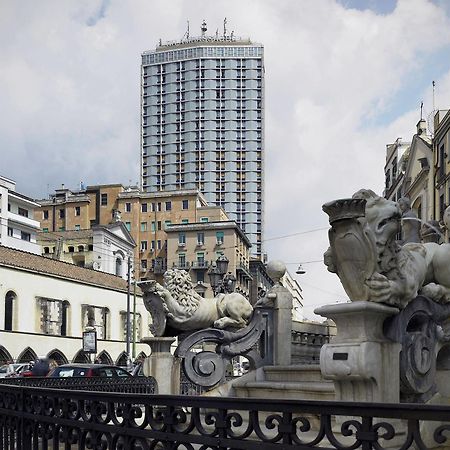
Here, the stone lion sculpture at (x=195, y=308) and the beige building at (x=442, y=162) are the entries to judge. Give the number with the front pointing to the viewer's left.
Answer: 2

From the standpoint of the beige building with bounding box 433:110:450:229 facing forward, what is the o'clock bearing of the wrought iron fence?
The wrought iron fence is roughly at 9 o'clock from the beige building.

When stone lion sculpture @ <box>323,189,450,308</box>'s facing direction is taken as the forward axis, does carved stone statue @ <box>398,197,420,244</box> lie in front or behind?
behind

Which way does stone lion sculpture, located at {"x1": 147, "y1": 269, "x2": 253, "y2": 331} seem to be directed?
to the viewer's left

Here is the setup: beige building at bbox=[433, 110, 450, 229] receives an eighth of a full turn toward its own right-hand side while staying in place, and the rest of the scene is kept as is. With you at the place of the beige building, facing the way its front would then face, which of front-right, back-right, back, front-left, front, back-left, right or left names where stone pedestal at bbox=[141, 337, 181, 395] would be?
back-left

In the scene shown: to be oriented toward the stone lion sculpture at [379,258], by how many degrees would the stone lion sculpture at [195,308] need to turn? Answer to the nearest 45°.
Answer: approximately 90° to its left

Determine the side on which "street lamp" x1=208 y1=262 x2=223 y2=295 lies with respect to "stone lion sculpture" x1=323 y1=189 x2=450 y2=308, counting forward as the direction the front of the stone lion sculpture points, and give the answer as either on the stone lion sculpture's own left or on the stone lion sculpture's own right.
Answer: on the stone lion sculpture's own right

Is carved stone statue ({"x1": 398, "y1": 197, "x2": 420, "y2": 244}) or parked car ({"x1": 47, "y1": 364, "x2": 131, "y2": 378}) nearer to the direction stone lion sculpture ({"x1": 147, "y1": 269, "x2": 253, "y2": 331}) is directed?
the parked car

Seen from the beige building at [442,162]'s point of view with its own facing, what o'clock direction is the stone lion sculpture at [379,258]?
The stone lion sculpture is roughly at 9 o'clock from the beige building.

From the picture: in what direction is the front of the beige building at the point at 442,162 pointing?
to the viewer's left

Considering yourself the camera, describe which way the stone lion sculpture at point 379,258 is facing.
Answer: facing the viewer and to the left of the viewer

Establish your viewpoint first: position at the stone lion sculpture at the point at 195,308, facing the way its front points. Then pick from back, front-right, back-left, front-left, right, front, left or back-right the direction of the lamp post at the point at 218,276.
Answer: right

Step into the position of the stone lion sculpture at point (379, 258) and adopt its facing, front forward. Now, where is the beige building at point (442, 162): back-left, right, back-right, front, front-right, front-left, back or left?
back-right

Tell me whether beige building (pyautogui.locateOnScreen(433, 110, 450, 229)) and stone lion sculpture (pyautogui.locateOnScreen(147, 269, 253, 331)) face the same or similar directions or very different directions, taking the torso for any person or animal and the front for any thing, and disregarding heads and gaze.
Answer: same or similar directions
